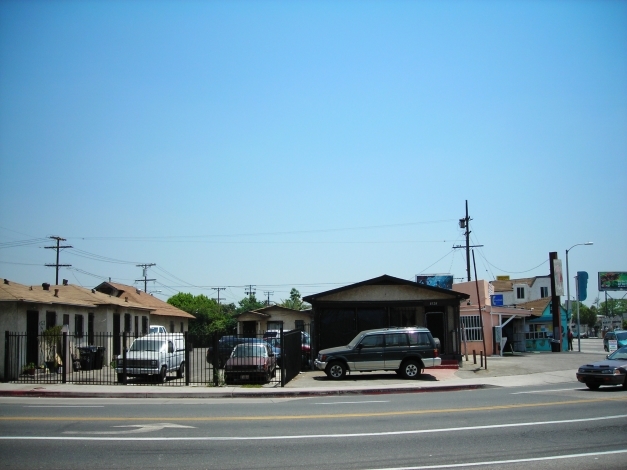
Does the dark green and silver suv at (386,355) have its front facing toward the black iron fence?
yes

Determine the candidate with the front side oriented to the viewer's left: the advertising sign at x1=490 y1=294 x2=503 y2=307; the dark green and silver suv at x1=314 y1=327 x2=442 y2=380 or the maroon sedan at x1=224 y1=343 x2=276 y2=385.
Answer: the dark green and silver suv

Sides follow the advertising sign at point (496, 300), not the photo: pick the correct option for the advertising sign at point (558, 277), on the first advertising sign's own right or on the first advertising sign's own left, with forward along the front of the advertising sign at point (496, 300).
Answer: on the first advertising sign's own left

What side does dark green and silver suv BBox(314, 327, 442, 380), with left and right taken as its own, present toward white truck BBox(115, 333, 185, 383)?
front

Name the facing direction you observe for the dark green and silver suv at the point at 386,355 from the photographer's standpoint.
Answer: facing to the left of the viewer

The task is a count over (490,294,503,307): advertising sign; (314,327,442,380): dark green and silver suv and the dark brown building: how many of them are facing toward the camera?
2

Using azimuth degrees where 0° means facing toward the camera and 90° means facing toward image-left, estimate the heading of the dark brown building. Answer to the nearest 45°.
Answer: approximately 0°

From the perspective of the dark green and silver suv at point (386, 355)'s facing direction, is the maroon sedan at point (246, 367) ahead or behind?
ahead

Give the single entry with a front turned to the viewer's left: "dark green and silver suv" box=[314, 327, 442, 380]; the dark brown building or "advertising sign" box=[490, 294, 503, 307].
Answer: the dark green and silver suv
